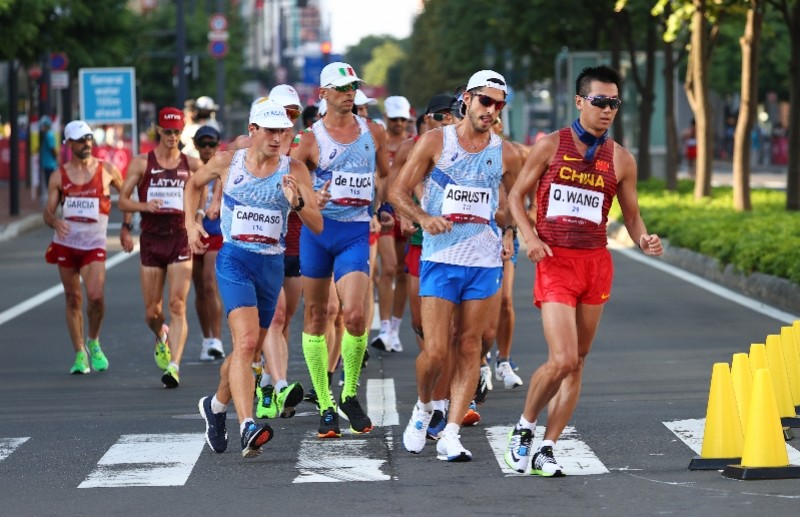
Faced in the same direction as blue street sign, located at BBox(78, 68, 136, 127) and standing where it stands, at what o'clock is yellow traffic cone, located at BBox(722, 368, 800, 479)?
The yellow traffic cone is roughly at 12 o'clock from the blue street sign.

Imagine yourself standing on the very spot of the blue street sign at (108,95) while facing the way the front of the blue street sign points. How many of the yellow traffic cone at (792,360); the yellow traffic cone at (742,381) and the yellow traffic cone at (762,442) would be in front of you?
3

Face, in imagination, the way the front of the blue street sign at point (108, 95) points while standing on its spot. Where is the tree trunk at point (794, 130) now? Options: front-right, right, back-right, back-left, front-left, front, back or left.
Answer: front-left

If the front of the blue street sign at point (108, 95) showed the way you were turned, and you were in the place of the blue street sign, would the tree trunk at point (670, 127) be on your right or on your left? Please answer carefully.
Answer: on your left

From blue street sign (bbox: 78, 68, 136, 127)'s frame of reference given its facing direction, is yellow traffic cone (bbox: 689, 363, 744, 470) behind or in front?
in front

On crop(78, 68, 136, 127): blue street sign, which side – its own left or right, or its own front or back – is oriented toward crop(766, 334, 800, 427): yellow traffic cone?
front

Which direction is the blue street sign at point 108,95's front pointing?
toward the camera

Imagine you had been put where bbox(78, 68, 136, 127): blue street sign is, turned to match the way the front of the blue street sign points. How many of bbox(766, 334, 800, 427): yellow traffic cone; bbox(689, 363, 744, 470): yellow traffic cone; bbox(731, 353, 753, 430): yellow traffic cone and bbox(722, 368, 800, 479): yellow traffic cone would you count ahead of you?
4

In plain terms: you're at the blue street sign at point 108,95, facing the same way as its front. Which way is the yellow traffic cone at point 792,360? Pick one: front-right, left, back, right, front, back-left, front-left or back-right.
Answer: front

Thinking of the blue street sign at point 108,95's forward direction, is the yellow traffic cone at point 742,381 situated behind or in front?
in front

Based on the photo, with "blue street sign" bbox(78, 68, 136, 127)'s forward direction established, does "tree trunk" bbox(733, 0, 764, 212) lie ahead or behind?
ahead
